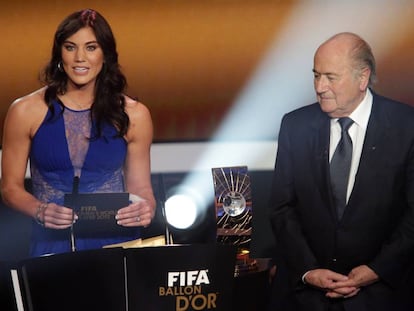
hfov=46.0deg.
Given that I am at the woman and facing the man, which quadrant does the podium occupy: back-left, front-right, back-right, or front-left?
front-right

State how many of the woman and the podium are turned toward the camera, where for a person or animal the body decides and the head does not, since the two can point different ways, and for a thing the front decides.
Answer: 2

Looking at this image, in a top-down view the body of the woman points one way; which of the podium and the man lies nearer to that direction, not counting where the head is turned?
the podium

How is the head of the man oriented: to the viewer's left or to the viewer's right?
to the viewer's left

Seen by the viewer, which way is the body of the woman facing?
toward the camera

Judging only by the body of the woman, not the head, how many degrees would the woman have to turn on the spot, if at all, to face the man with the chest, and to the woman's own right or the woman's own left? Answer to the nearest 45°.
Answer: approximately 90° to the woman's own left

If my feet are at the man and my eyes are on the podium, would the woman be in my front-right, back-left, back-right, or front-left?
front-right

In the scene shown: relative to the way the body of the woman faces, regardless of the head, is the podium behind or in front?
in front

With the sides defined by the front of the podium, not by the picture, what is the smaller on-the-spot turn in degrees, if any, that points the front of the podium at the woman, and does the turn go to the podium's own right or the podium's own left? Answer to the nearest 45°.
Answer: approximately 180°

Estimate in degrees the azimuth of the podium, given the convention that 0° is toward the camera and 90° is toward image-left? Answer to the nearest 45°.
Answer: approximately 0°
